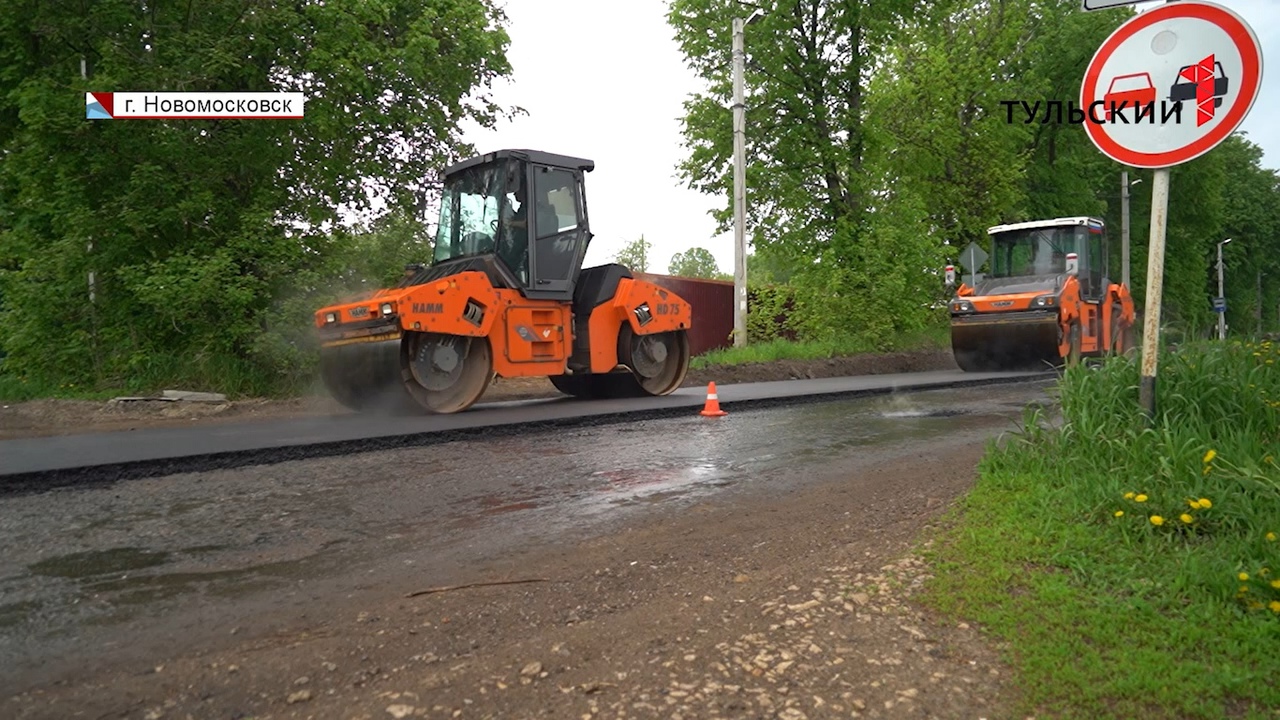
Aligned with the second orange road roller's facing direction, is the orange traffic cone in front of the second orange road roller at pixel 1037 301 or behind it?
in front

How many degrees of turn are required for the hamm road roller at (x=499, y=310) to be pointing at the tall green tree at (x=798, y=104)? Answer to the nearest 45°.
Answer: approximately 180°

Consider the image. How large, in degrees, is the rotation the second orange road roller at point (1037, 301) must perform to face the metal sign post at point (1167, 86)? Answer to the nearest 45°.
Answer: approximately 45° to its left

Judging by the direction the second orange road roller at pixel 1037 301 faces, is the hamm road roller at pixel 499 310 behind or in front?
in front

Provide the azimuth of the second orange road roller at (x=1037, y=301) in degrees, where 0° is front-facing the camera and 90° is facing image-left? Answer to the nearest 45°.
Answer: approximately 45°

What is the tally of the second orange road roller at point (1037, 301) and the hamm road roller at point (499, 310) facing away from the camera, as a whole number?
0

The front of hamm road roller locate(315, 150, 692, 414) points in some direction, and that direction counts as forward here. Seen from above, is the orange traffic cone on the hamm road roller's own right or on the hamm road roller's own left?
on the hamm road roller's own left

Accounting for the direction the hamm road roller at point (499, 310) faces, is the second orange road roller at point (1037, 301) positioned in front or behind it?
behind
